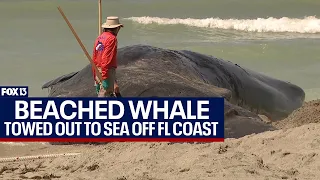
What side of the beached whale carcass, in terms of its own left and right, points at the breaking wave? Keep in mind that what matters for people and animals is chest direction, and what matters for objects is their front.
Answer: left

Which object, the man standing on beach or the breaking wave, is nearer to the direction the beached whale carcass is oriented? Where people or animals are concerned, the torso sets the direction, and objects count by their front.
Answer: the breaking wave

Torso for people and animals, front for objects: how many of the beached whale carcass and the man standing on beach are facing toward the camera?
0

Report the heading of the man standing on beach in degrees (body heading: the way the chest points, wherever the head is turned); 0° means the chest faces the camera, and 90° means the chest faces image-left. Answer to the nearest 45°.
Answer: approximately 225°

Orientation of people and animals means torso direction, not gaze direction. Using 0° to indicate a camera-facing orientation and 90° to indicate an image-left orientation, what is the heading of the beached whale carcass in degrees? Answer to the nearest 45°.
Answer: approximately 270°

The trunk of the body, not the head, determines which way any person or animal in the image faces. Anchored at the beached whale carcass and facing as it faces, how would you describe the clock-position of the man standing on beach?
The man standing on beach is roughly at 4 o'clock from the beached whale carcass.
